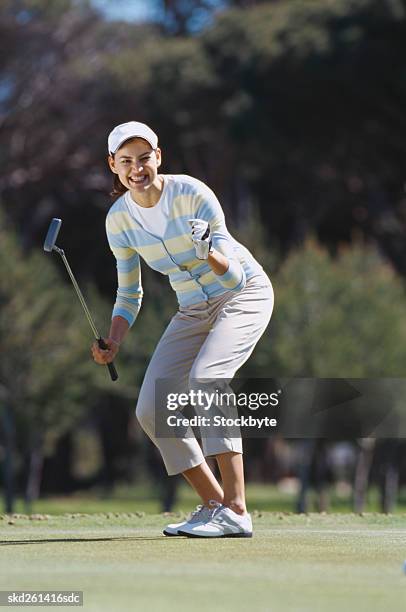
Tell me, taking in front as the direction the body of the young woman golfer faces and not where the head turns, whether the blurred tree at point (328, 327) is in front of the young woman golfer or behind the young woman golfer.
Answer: behind

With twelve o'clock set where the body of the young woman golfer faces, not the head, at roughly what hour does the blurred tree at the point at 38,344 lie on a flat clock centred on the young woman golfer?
The blurred tree is roughly at 4 o'clock from the young woman golfer.

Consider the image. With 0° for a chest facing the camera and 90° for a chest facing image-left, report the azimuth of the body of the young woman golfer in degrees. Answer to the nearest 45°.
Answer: approximately 45°
